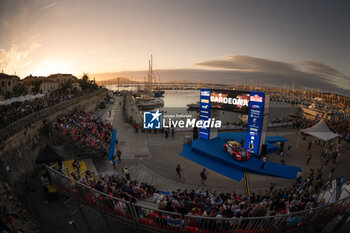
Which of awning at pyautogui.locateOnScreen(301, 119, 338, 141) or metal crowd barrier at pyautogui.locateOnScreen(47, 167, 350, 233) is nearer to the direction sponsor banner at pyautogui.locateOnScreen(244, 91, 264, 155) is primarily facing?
the metal crowd barrier

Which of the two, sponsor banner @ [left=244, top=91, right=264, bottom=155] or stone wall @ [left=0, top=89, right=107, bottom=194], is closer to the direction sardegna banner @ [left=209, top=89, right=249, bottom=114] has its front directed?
the stone wall

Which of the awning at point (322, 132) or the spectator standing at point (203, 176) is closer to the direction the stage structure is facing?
the spectator standing

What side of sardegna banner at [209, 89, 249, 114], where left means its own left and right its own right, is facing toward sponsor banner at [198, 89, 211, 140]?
right

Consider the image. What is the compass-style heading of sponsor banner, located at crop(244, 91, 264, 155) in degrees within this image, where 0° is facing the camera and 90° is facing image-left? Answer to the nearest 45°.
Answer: approximately 45°
